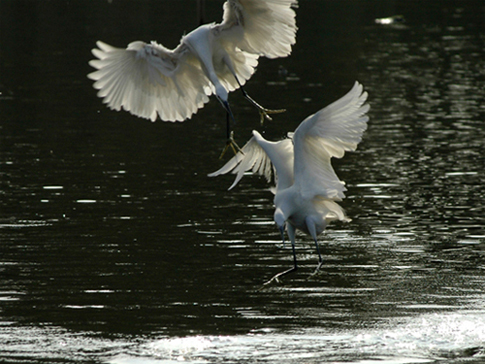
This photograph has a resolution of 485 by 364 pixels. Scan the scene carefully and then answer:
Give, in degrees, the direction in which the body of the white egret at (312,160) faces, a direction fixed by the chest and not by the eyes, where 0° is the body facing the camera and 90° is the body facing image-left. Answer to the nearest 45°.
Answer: approximately 45°

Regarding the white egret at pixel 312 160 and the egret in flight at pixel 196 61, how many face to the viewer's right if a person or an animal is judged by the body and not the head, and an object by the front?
0

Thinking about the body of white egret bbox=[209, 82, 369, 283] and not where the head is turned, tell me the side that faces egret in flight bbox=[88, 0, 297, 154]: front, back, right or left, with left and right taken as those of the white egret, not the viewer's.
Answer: right
